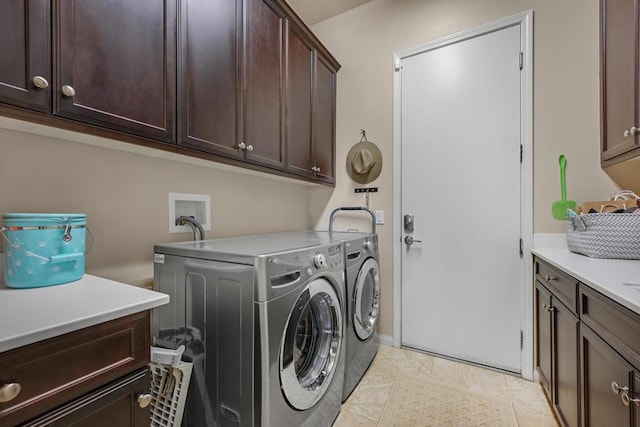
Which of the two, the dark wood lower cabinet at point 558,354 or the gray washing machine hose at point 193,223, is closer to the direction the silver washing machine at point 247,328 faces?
the dark wood lower cabinet

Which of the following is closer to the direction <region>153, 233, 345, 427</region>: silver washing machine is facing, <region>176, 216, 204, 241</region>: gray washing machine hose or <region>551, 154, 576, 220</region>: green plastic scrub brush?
the green plastic scrub brush

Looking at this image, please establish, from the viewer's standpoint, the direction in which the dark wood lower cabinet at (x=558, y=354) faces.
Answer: facing to the left of the viewer

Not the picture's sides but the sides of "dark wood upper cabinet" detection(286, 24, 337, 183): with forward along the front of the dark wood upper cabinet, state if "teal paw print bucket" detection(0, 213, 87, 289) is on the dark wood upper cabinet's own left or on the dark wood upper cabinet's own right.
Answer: on the dark wood upper cabinet's own right

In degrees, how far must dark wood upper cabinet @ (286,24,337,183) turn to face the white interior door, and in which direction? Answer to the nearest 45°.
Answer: approximately 45° to its left

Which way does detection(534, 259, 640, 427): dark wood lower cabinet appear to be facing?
to the viewer's left
